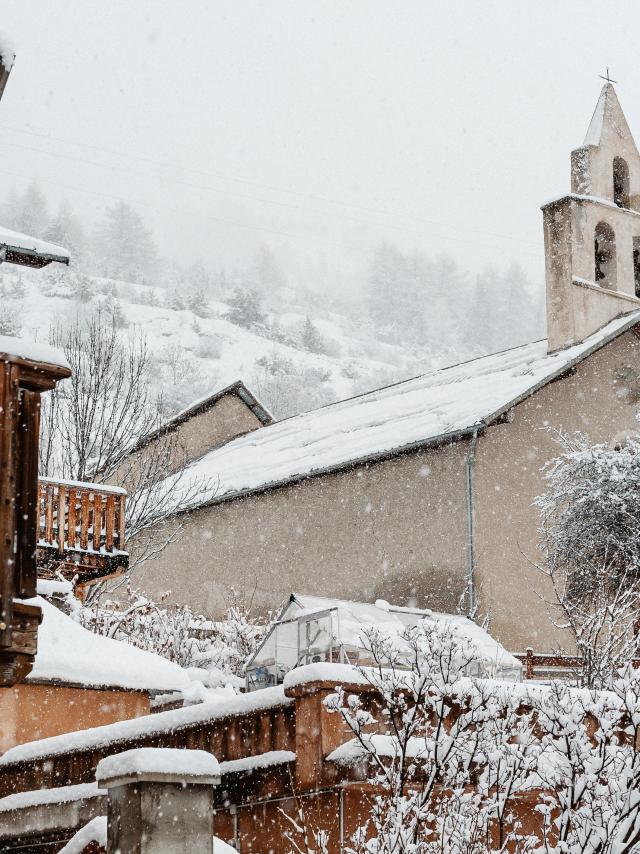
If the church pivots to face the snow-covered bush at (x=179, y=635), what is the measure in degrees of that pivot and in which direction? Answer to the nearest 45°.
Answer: approximately 90° to its right

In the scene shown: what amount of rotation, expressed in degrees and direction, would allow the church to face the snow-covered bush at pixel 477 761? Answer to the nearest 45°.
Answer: approximately 45° to its right

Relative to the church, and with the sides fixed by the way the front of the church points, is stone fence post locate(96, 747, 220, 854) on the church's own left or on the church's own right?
on the church's own right

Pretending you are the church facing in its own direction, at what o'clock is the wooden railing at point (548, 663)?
The wooden railing is roughly at 1 o'clock from the church.

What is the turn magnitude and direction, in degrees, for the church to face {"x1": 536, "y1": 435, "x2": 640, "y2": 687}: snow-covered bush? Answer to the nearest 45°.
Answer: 0° — it already faces it

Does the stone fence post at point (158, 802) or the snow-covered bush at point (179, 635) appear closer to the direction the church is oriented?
the stone fence post

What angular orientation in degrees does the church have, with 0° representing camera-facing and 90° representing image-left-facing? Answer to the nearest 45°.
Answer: approximately 315°

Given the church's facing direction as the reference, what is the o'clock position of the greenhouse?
The greenhouse is roughly at 2 o'clock from the church.
